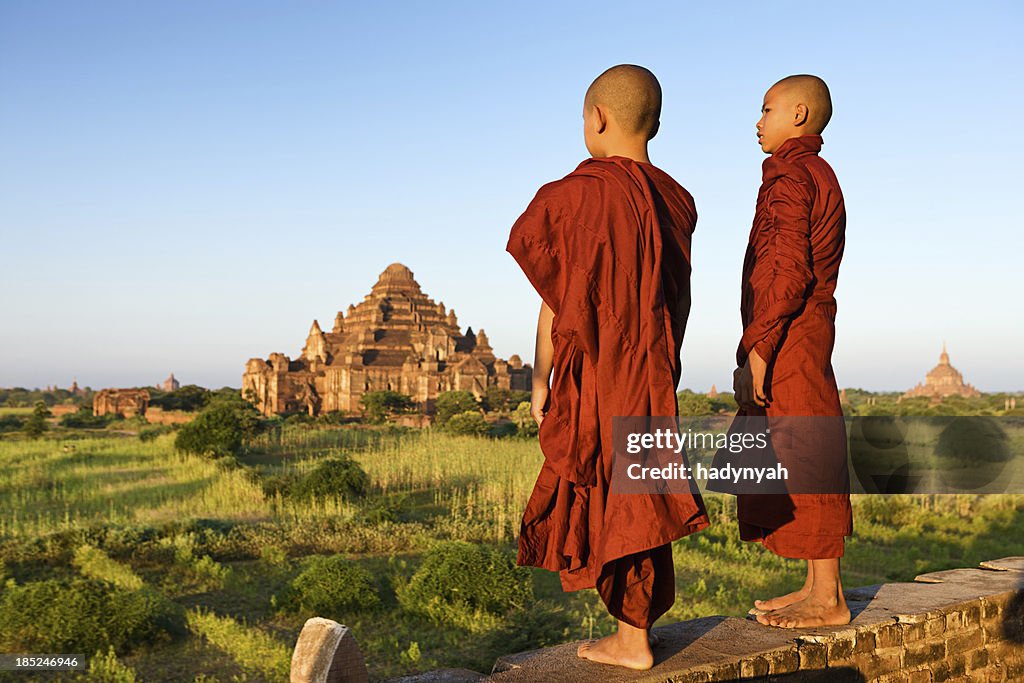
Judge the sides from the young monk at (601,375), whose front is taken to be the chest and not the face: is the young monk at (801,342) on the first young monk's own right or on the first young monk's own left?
on the first young monk's own right

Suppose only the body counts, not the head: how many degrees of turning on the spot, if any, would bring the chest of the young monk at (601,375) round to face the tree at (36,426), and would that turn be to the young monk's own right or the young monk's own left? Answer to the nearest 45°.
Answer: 0° — they already face it

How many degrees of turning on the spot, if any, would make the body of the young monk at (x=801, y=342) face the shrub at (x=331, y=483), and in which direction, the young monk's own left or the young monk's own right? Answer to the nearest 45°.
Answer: approximately 45° to the young monk's own right

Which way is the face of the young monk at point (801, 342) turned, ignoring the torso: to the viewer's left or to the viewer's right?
to the viewer's left

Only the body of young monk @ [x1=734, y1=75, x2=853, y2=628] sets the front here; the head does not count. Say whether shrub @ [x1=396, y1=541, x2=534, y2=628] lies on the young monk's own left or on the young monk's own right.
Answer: on the young monk's own right

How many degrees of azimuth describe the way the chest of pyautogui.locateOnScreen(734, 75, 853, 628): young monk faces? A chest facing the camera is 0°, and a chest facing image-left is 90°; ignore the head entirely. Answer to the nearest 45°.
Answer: approximately 90°

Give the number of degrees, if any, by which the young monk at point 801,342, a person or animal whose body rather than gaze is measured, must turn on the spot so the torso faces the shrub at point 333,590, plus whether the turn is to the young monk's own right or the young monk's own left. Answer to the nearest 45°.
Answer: approximately 45° to the young monk's own right

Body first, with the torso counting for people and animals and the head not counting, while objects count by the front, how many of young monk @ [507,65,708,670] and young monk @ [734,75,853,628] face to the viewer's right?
0

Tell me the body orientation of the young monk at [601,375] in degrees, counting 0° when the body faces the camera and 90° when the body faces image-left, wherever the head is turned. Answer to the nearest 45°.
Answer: approximately 135°

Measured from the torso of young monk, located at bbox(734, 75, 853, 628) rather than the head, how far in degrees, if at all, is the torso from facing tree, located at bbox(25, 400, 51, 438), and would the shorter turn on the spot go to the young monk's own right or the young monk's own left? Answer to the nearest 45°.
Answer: approximately 45° to the young monk's own right

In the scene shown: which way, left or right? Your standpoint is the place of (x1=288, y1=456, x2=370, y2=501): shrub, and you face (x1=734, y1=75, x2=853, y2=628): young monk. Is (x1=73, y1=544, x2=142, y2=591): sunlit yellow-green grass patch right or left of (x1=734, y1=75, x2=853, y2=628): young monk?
right
